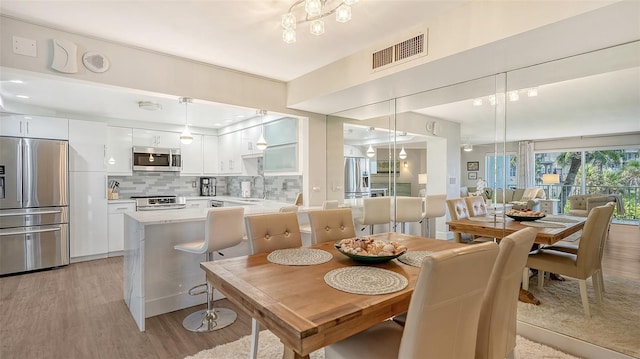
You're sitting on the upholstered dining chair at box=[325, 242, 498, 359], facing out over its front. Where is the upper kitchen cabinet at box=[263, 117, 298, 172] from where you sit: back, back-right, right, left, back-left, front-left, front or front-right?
front

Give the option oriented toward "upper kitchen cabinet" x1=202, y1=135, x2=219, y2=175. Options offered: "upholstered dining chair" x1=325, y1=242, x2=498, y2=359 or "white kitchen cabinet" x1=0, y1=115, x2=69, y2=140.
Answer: the upholstered dining chair

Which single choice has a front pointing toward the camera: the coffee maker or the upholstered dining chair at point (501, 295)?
the coffee maker

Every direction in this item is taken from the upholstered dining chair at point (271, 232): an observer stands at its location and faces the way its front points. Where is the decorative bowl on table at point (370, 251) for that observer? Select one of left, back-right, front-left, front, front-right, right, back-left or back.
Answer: front

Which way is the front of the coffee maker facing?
toward the camera

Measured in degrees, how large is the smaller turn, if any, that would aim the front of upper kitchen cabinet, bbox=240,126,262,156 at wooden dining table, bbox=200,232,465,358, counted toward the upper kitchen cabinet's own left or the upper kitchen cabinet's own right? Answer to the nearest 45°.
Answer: approximately 45° to the upper kitchen cabinet's own left

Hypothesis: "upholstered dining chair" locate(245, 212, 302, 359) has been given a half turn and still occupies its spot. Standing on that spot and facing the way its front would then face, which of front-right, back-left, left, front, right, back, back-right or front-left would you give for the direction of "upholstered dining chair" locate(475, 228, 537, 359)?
back

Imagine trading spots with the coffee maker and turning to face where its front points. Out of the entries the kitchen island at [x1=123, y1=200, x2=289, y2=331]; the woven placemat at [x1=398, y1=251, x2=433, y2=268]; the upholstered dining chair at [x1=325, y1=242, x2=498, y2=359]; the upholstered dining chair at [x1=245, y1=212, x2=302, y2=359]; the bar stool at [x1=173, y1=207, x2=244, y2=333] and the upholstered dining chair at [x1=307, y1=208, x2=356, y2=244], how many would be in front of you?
6

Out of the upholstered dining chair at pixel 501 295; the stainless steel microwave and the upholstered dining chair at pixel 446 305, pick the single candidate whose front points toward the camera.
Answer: the stainless steel microwave

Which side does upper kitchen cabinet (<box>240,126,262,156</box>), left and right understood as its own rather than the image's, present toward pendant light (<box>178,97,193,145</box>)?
front

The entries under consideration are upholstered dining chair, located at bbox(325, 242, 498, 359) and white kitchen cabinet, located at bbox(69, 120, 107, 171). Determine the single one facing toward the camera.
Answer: the white kitchen cabinet

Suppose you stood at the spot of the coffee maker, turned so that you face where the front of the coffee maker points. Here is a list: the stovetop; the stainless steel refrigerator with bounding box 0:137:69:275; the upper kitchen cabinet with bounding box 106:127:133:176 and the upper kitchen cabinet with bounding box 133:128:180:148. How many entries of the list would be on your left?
0

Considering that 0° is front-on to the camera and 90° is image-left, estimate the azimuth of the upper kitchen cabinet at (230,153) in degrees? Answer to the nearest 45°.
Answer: approximately 45°

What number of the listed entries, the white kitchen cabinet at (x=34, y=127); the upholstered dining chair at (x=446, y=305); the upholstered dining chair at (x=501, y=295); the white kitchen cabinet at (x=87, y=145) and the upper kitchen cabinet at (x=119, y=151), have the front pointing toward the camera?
3

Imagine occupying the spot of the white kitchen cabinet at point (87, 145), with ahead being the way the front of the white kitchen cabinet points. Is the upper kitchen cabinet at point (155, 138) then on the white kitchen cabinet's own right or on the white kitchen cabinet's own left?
on the white kitchen cabinet's own left

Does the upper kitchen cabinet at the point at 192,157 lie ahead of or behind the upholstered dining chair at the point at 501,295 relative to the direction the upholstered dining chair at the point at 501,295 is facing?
ahead

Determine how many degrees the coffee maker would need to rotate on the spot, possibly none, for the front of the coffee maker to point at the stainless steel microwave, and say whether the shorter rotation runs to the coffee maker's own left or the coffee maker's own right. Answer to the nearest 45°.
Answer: approximately 45° to the coffee maker's own right

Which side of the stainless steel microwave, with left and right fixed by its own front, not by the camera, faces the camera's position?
front

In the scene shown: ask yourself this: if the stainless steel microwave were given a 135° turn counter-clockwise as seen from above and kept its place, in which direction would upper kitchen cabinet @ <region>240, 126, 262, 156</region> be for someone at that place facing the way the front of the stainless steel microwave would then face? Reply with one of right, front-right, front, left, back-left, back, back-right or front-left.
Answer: right
